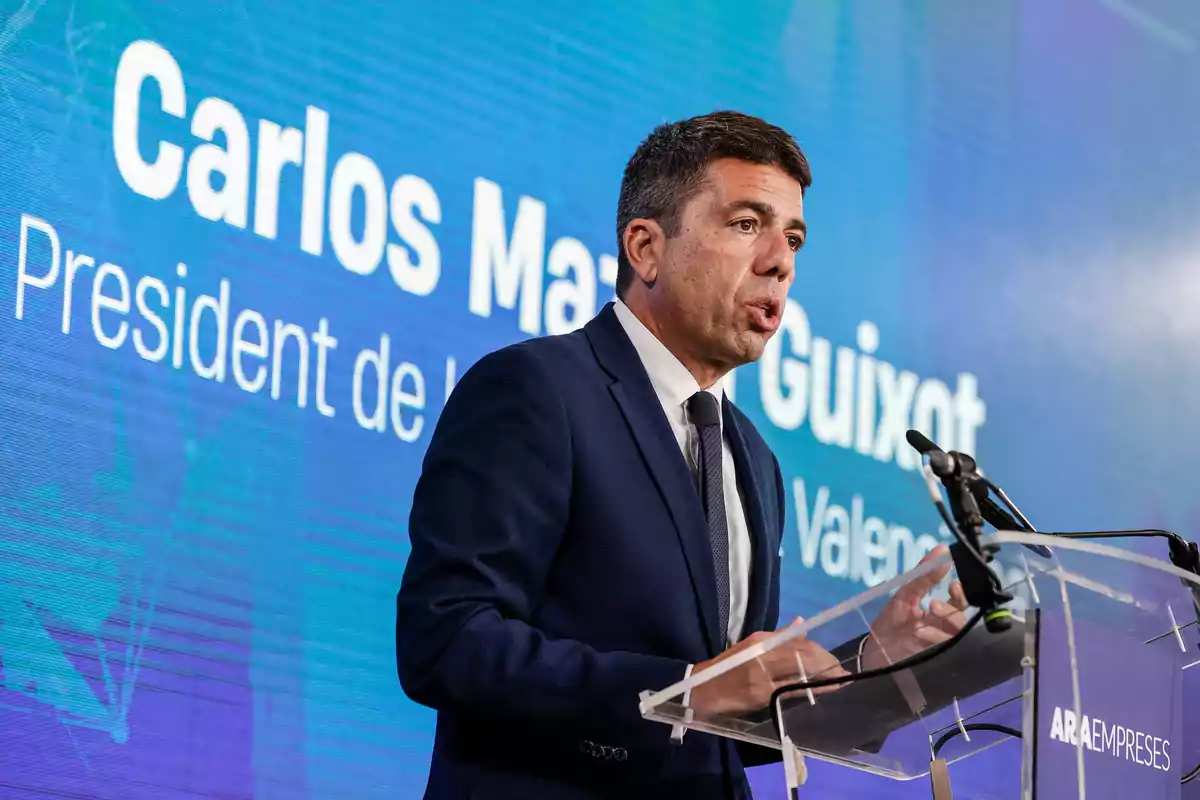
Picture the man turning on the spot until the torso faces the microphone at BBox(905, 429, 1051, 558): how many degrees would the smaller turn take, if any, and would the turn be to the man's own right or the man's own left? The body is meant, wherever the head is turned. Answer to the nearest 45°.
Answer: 0° — they already face it

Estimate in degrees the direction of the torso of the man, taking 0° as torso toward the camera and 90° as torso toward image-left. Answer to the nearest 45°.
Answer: approximately 315°

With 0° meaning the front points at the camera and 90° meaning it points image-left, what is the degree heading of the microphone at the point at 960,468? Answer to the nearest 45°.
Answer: approximately 90°
